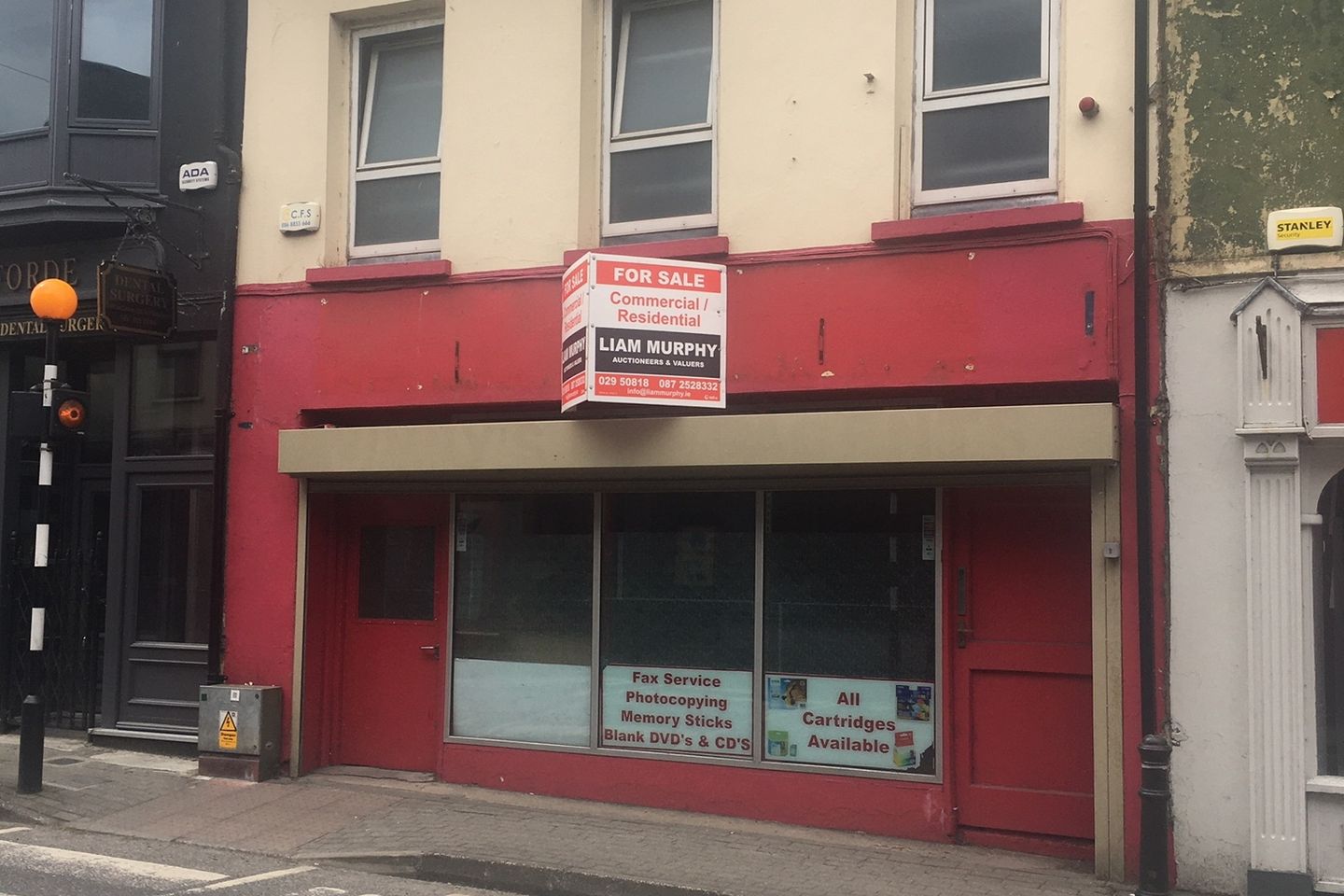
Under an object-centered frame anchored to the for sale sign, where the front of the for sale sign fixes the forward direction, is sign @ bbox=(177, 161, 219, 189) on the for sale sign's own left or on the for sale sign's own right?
on the for sale sign's own right

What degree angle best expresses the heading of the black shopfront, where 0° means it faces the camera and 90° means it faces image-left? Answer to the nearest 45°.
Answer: approximately 0°

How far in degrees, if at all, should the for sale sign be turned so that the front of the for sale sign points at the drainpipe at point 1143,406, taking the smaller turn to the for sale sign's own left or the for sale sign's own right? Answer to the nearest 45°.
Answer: approximately 90° to the for sale sign's own left

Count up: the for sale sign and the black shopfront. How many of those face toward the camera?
2

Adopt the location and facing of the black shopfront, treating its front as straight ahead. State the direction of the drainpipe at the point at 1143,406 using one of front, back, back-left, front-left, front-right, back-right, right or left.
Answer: front-left

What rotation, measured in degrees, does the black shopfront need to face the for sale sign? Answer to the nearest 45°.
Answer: approximately 45° to its left
